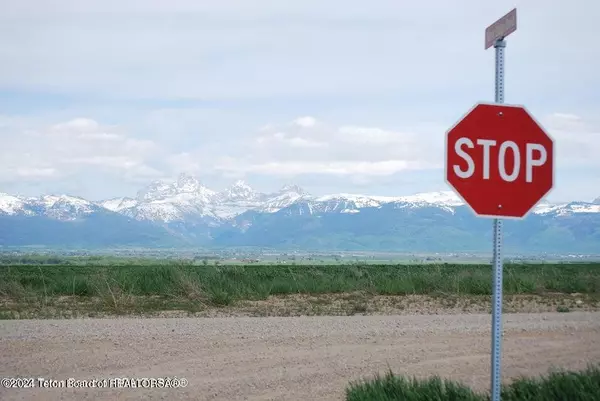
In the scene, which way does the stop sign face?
toward the camera
